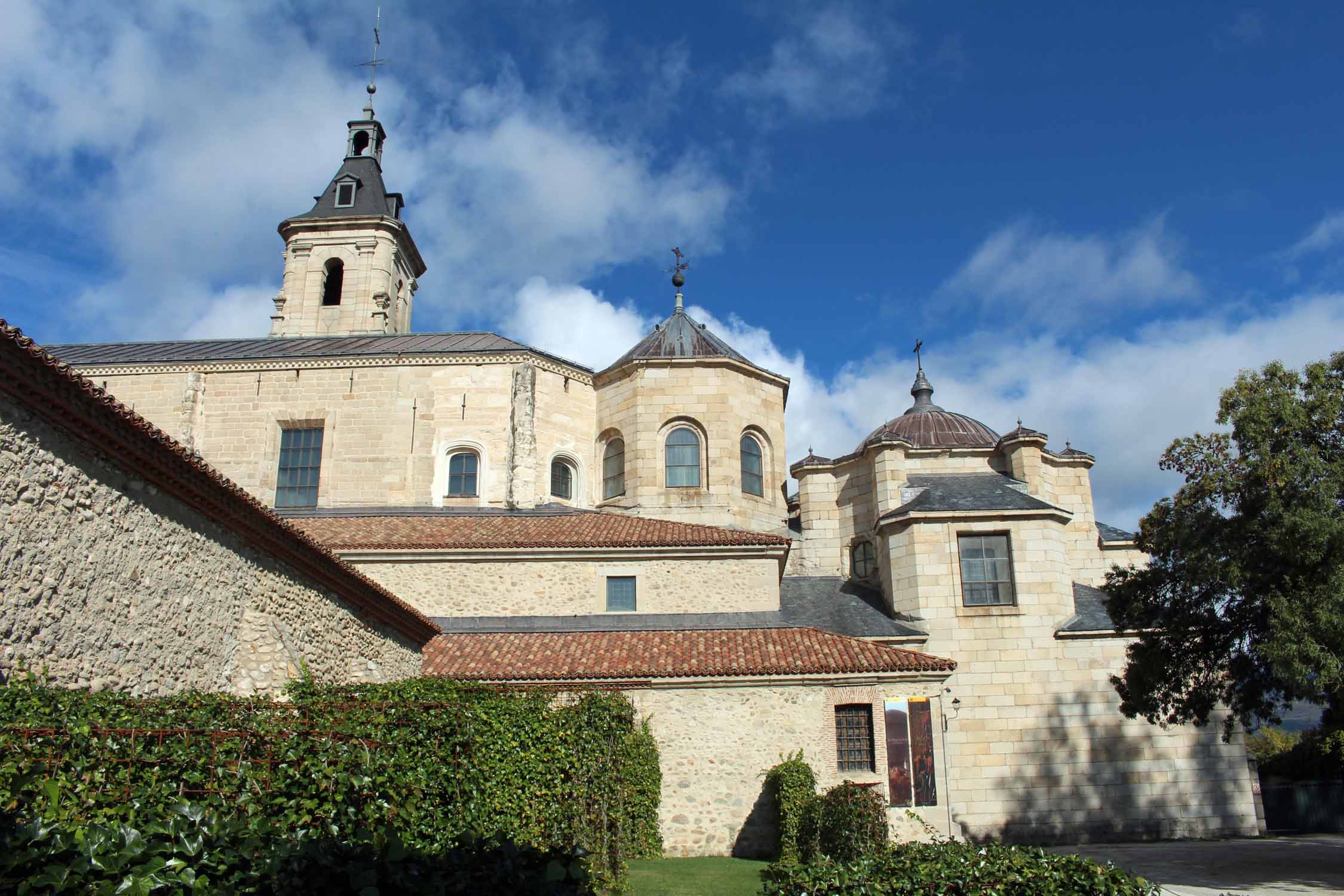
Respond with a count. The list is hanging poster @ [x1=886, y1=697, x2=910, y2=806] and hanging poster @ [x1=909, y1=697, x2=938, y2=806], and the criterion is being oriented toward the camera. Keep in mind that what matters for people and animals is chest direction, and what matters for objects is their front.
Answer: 2

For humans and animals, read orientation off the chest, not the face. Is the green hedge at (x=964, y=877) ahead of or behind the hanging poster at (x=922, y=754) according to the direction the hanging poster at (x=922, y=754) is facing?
ahead

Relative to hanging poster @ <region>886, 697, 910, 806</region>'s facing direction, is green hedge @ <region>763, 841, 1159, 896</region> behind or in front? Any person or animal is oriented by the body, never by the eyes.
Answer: in front

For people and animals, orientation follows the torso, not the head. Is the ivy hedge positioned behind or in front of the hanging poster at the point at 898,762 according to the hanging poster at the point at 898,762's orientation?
in front

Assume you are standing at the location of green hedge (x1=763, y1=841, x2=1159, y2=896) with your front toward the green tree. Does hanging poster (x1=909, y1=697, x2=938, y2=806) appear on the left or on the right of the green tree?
left

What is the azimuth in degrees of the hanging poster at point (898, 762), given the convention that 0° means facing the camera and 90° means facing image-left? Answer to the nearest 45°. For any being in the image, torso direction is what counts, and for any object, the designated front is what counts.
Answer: approximately 0°

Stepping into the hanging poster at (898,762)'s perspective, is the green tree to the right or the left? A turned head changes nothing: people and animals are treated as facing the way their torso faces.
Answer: on its left
